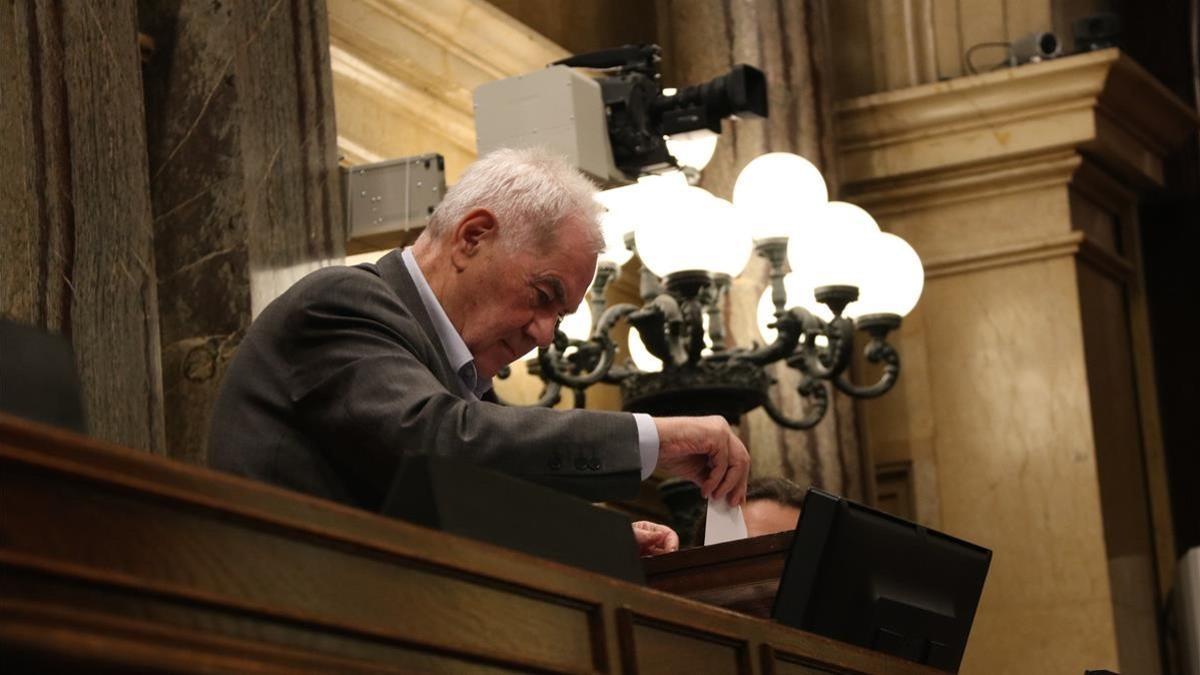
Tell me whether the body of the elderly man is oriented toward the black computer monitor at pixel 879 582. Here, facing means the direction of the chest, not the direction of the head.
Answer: yes

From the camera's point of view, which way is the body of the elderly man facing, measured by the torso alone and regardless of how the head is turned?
to the viewer's right

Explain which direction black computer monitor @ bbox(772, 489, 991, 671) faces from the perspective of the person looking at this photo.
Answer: facing away from the viewer and to the left of the viewer

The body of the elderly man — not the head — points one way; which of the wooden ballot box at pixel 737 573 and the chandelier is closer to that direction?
the wooden ballot box

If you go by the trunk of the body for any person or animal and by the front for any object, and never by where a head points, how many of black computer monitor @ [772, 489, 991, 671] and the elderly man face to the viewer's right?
1

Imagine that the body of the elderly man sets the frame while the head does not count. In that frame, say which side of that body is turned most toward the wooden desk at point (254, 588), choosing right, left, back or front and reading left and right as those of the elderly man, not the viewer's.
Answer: right

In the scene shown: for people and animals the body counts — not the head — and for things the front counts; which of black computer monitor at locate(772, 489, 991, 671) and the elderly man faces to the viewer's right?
the elderly man

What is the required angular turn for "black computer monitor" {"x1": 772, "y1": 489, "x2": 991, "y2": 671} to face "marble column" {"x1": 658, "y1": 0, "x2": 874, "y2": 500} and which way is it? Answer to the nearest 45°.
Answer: approximately 45° to its right
